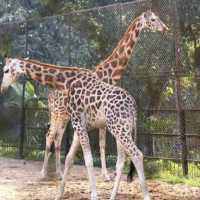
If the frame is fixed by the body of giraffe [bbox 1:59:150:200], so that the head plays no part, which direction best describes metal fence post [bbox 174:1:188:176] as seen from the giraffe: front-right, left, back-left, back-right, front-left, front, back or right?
back-right

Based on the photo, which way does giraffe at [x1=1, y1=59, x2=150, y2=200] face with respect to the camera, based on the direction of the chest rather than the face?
to the viewer's left
